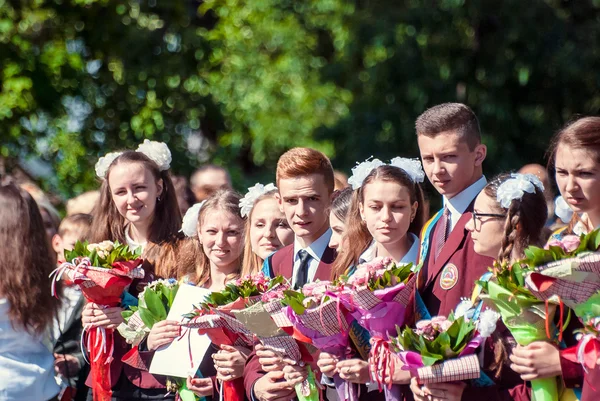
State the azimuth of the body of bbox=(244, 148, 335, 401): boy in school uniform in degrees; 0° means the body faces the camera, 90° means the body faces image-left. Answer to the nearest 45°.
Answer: approximately 45°

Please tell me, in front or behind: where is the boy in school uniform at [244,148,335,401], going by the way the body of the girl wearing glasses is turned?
in front

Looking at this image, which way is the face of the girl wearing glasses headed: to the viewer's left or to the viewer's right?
to the viewer's left

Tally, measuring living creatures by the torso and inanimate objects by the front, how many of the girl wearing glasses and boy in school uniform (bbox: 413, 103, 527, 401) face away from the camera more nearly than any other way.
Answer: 0

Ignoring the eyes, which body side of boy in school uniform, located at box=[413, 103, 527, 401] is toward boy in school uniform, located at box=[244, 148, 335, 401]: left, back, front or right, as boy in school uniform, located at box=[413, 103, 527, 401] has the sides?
right

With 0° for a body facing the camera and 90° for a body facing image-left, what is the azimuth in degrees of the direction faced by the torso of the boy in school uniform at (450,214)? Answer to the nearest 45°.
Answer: approximately 45°

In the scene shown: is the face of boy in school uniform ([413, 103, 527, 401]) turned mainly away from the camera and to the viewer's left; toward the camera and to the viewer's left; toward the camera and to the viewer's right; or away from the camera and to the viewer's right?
toward the camera and to the viewer's left

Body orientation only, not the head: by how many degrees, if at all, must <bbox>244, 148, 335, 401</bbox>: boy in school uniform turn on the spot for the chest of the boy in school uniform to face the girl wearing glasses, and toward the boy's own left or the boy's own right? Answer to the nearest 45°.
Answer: approximately 90° to the boy's own left
